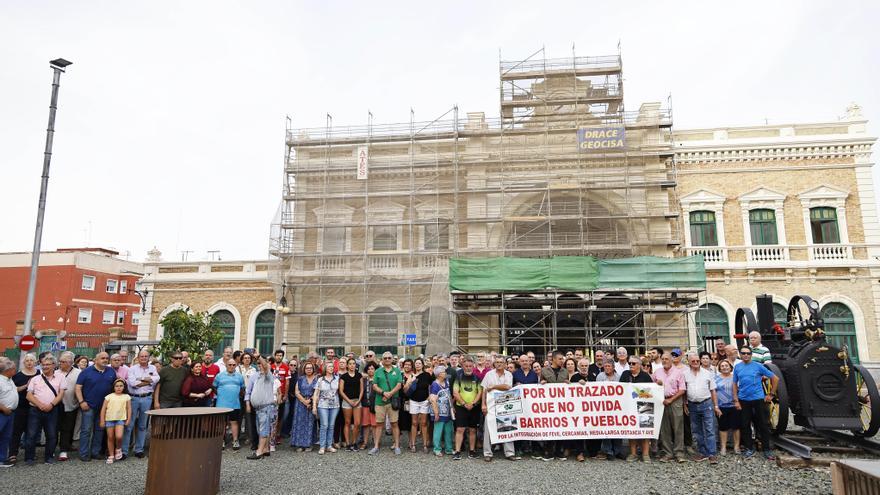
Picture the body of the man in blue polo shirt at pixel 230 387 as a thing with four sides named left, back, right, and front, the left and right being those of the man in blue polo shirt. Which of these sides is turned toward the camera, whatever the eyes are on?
front

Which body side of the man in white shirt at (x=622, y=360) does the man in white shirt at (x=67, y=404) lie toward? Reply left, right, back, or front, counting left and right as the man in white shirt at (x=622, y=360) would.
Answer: right

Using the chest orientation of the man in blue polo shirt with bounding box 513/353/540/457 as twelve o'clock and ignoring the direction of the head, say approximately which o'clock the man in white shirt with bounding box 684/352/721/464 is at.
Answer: The man in white shirt is roughly at 9 o'clock from the man in blue polo shirt.

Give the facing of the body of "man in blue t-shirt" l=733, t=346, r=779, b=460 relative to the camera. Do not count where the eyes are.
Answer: toward the camera

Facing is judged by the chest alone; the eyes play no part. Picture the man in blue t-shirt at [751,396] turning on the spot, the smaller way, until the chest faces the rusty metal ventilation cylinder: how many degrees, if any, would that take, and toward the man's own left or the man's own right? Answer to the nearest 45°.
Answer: approximately 45° to the man's own right

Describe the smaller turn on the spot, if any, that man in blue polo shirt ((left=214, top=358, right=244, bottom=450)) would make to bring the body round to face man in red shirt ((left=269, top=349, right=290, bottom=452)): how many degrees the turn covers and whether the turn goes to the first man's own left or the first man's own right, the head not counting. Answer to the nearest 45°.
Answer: approximately 135° to the first man's own left

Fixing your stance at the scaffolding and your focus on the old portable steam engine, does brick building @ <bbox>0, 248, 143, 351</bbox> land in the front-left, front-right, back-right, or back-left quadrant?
back-right

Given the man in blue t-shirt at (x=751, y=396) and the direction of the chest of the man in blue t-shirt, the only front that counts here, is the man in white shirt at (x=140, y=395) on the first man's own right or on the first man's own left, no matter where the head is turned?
on the first man's own right

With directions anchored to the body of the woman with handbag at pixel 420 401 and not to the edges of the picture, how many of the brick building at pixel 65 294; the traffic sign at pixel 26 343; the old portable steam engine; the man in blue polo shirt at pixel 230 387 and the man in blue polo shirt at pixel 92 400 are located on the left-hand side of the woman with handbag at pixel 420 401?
1

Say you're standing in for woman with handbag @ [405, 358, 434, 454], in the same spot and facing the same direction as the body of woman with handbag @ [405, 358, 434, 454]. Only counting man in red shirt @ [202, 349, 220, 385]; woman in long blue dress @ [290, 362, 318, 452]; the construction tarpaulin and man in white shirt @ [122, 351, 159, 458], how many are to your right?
3

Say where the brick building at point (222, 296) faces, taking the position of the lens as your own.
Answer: facing the viewer

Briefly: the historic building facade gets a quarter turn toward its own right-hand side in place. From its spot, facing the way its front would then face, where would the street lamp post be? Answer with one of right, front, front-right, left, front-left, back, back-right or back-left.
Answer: front-left

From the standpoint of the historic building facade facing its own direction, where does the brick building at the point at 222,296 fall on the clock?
The brick building is roughly at 2 o'clock from the historic building facade.

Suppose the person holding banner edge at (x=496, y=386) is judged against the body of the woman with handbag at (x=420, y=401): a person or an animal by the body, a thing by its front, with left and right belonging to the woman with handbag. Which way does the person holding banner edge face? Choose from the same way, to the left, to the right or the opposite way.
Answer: the same way

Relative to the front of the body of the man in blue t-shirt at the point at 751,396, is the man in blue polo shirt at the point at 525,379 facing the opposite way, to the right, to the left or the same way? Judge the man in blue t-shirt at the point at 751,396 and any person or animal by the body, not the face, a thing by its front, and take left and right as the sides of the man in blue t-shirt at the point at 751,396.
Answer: the same way

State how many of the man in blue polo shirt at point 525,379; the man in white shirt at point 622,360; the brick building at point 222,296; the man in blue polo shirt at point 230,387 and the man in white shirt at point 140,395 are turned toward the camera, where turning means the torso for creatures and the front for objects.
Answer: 5
